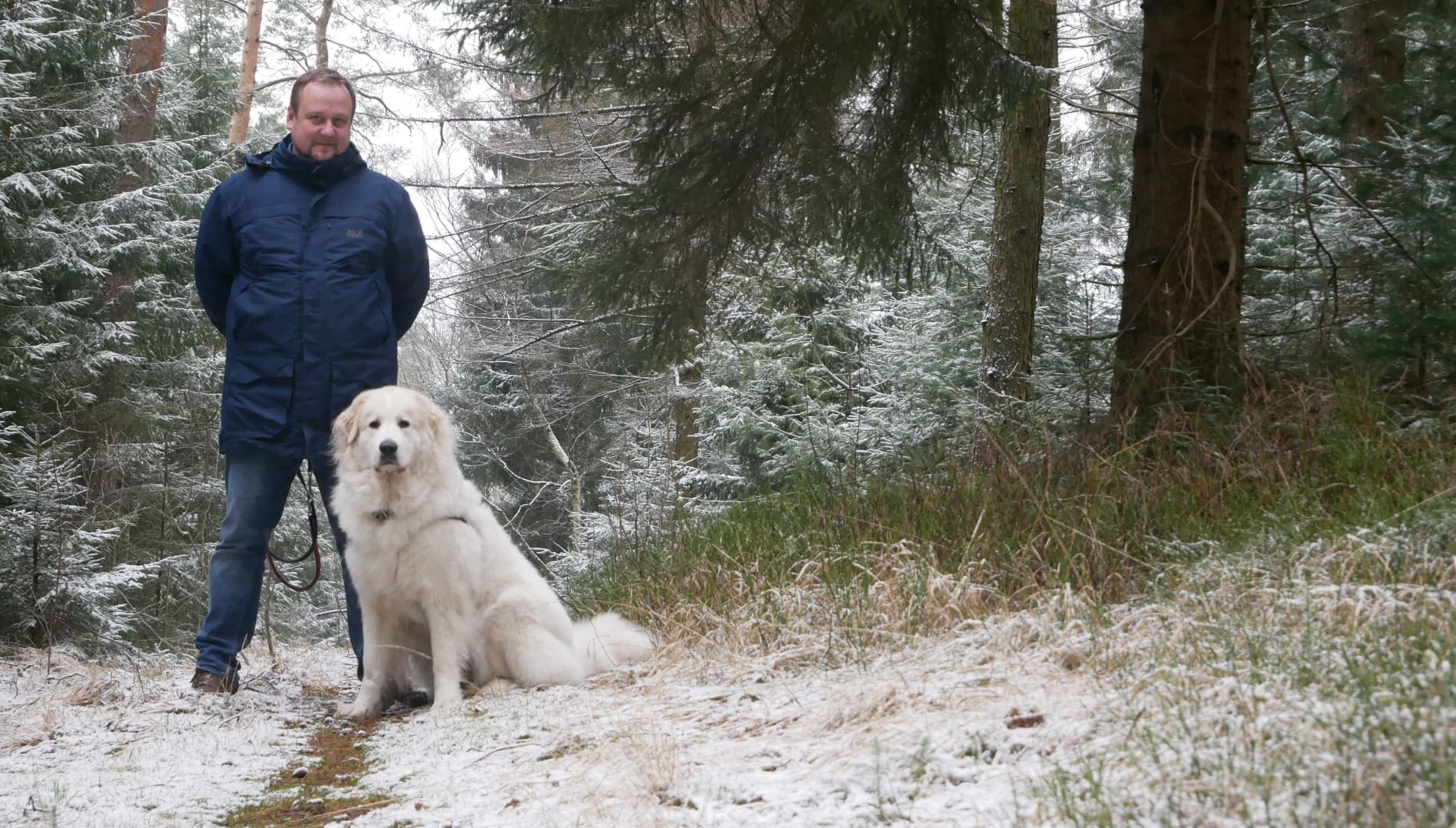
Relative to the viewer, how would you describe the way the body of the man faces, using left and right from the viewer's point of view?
facing the viewer

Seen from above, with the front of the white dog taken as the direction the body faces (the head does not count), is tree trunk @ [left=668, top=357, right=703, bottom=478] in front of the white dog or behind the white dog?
behind

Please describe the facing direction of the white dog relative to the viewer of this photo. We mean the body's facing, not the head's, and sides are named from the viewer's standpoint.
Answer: facing the viewer and to the left of the viewer

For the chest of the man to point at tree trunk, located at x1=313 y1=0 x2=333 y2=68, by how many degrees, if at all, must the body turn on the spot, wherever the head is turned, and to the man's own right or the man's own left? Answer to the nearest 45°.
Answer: approximately 180°

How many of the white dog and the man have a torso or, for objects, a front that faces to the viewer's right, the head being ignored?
0

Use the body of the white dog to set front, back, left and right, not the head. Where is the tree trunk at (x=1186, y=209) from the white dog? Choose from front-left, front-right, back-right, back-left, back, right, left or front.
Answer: back-left

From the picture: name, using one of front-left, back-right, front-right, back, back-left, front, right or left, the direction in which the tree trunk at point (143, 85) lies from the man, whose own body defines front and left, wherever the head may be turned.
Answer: back

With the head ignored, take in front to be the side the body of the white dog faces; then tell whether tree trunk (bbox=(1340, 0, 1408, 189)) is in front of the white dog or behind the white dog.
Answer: behind

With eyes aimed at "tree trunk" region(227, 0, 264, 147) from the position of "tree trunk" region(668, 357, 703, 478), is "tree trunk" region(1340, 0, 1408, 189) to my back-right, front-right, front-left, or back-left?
back-left

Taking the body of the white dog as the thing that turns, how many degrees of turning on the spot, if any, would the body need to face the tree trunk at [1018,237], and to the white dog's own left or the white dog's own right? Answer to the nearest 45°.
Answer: approximately 180°

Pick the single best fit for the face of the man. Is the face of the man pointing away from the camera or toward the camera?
toward the camera

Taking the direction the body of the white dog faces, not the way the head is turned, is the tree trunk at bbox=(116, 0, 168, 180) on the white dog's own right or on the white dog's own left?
on the white dog's own right
